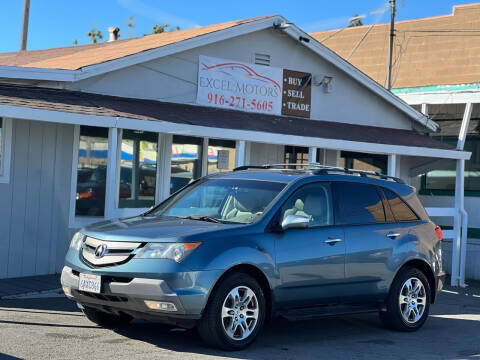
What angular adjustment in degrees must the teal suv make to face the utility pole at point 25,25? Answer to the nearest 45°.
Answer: approximately 90° to its right

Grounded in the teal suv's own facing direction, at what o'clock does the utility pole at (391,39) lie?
The utility pole is roughly at 5 o'clock from the teal suv.

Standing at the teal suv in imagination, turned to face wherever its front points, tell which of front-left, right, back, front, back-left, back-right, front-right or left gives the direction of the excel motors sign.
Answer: back-right

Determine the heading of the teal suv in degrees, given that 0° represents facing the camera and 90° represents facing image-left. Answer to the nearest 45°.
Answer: approximately 45°
